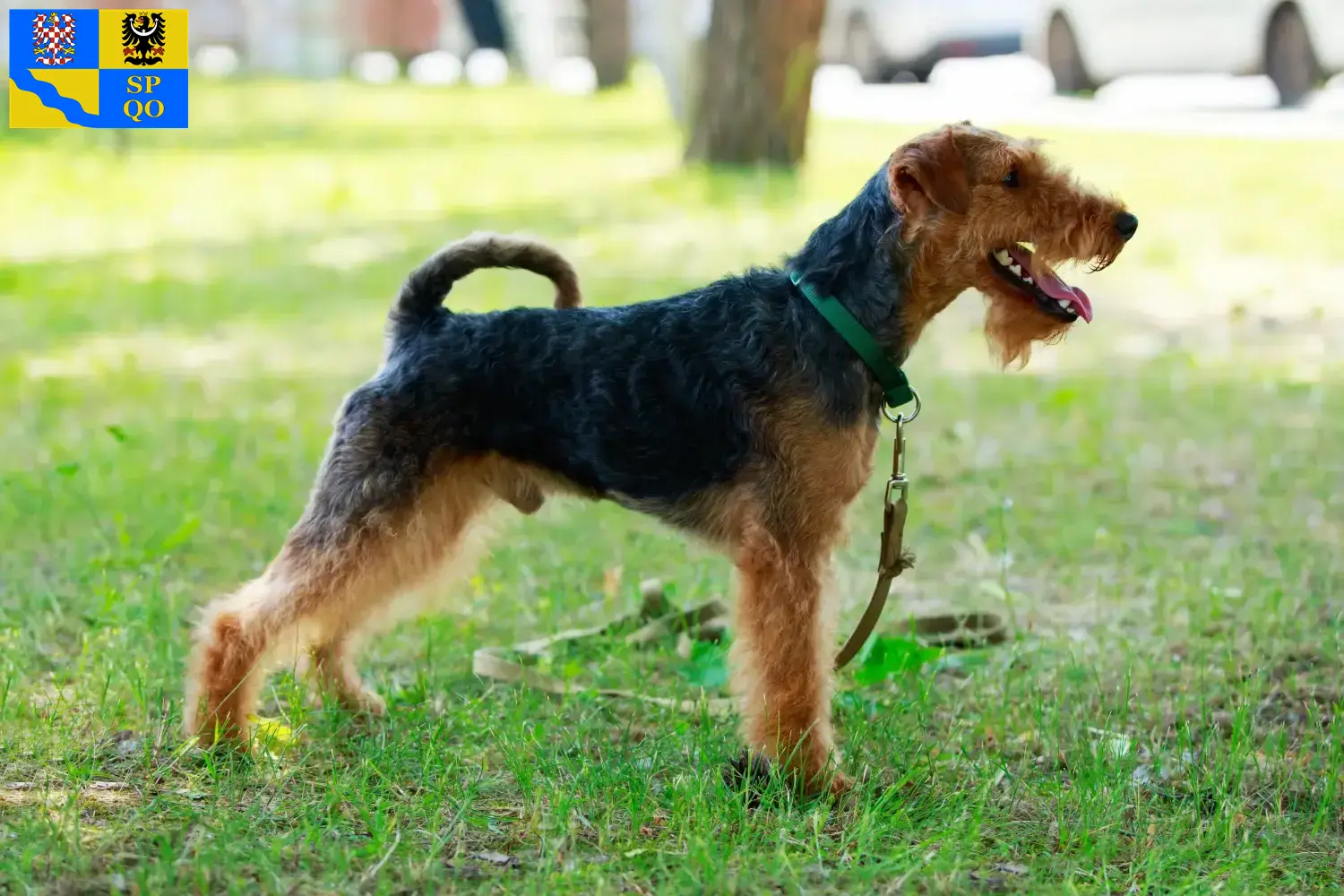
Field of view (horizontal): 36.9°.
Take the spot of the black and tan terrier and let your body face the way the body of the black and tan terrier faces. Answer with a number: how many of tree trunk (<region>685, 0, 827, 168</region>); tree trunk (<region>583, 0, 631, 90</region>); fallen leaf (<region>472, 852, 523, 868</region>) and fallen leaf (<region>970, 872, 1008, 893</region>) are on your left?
2

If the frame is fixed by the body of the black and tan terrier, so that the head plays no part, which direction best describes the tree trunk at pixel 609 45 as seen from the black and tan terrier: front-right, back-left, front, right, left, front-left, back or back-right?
left

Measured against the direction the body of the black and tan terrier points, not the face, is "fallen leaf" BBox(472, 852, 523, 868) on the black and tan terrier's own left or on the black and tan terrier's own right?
on the black and tan terrier's own right

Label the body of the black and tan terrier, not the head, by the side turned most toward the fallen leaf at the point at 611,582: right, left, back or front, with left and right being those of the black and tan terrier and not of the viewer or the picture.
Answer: left

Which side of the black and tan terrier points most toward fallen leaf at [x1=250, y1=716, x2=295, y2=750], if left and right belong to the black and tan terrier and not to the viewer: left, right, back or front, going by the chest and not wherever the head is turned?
back

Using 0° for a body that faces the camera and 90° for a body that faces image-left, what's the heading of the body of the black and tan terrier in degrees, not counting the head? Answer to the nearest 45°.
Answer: approximately 270°

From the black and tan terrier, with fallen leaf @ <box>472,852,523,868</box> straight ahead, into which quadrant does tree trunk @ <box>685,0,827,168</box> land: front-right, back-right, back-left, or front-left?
back-right

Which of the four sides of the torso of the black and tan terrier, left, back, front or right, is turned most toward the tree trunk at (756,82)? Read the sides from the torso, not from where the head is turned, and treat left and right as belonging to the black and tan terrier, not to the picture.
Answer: left

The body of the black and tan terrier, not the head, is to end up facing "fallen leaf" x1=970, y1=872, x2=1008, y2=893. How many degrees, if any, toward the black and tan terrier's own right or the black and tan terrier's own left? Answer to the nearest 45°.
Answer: approximately 45° to the black and tan terrier's own right

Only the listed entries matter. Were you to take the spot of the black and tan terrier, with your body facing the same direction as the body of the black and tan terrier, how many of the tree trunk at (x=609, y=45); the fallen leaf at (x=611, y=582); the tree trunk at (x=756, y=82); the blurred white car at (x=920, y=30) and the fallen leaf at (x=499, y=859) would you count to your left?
4

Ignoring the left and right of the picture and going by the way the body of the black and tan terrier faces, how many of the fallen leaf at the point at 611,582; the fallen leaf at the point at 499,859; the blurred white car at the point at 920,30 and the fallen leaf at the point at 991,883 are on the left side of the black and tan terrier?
2

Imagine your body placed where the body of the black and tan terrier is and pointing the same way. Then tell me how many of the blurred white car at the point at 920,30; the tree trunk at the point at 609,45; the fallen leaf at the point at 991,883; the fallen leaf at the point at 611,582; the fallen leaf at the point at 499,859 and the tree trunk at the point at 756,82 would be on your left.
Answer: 4
